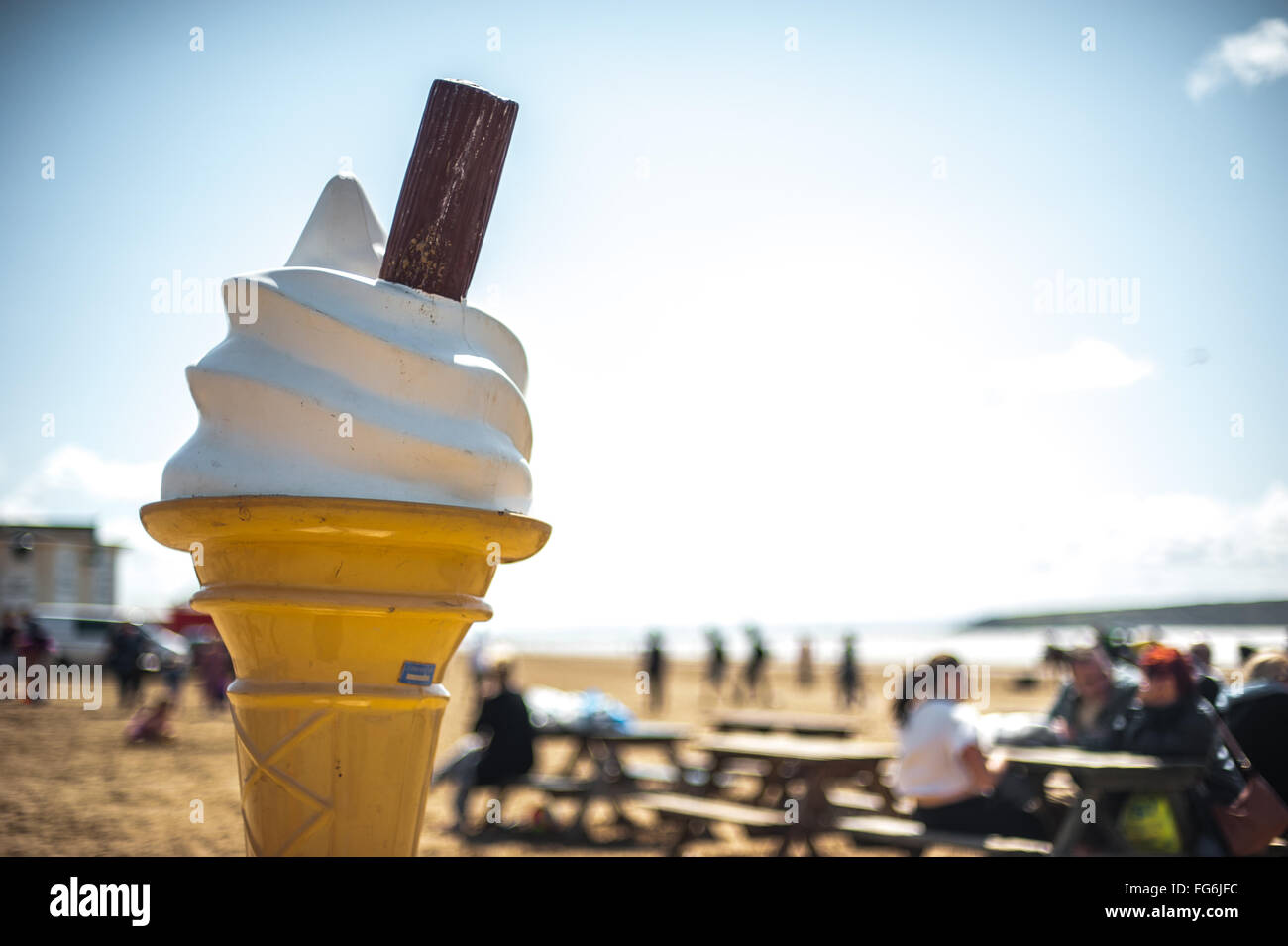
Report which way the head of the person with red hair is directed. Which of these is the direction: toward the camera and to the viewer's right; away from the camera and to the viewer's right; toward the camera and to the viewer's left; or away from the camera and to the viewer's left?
toward the camera and to the viewer's left

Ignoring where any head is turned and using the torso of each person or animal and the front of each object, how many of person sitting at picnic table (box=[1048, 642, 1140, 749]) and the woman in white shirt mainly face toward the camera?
1

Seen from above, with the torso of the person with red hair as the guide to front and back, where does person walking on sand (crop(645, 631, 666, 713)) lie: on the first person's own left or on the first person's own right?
on the first person's own right

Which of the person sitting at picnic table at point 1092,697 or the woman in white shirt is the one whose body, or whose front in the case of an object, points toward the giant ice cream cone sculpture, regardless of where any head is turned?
the person sitting at picnic table

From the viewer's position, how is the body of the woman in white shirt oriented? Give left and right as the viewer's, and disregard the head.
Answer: facing away from the viewer and to the right of the viewer

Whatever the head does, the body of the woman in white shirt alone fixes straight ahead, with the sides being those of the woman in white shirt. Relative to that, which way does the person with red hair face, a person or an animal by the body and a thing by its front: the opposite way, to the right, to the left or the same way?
the opposite way

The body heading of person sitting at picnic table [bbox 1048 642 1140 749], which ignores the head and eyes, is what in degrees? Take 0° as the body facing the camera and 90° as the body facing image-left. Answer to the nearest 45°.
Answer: approximately 0°

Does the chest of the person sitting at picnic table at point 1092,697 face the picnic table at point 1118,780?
yes

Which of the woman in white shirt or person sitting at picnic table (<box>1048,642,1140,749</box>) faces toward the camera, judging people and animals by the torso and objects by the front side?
the person sitting at picnic table

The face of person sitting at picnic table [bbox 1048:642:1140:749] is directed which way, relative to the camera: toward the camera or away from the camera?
toward the camera

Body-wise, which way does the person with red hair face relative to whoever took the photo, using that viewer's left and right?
facing the viewer and to the left of the viewer
